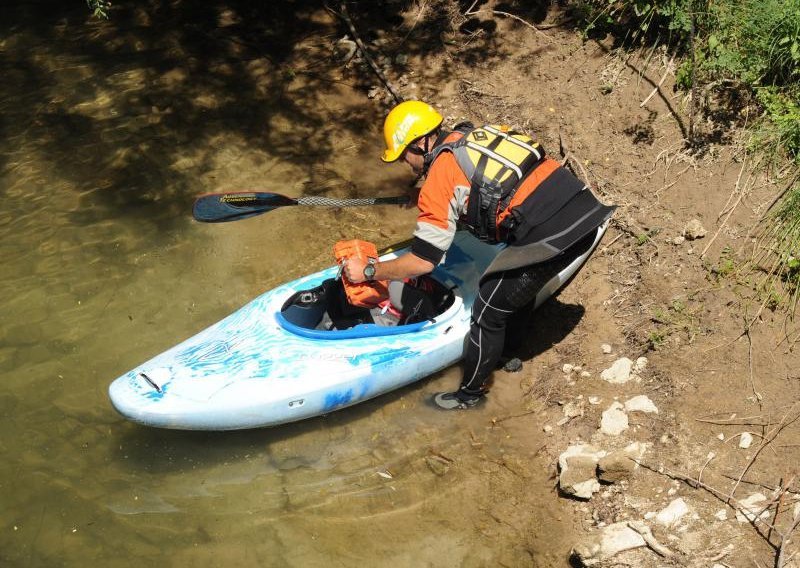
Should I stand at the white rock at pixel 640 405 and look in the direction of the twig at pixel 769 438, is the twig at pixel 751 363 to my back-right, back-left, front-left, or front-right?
front-left

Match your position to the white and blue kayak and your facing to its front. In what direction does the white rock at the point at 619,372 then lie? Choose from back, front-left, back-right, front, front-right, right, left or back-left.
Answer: back-left

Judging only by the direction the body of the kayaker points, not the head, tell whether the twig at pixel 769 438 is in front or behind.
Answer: behind

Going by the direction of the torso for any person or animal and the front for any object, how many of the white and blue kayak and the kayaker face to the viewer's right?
0

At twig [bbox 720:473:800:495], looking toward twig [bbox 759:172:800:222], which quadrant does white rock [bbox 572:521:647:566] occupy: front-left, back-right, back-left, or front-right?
back-left

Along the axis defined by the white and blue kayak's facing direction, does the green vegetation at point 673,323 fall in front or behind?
behind

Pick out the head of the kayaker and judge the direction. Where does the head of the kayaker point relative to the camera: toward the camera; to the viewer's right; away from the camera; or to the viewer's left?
to the viewer's left

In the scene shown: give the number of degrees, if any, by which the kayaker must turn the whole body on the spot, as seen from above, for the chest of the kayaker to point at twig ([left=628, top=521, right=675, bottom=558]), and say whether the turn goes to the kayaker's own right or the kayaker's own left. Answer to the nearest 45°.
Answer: approximately 135° to the kayaker's own left

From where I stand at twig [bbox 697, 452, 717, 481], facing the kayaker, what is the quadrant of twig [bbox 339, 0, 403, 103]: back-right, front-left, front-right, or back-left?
front-right

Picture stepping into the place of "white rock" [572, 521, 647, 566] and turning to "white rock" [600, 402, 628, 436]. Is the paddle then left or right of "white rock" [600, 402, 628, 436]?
left

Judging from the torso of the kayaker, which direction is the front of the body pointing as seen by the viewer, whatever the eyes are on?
to the viewer's left

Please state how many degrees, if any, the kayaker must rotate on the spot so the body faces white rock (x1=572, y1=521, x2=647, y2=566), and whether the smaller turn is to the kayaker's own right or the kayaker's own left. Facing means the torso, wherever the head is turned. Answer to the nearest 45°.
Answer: approximately 135° to the kayaker's own left

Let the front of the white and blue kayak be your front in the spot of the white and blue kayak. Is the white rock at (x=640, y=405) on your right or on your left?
on your left
